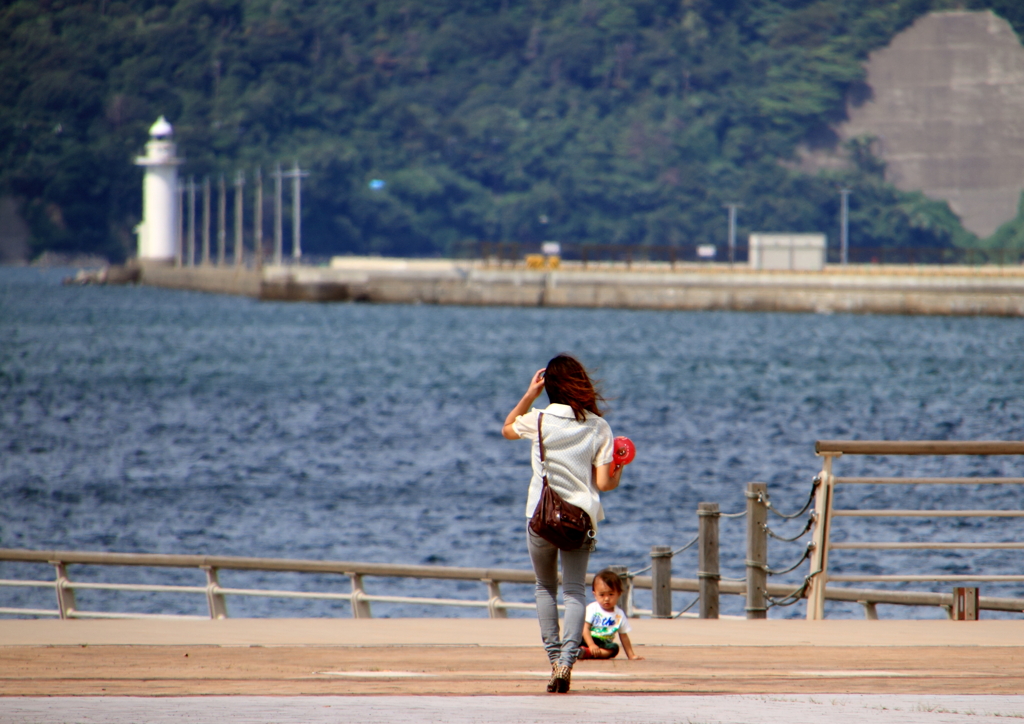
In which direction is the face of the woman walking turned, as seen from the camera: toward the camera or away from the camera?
away from the camera

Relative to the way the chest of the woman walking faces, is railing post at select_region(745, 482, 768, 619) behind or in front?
in front

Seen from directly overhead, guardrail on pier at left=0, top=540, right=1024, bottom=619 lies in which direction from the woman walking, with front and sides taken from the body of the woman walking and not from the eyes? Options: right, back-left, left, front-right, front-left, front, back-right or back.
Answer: front

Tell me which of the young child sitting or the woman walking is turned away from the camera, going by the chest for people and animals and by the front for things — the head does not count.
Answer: the woman walking

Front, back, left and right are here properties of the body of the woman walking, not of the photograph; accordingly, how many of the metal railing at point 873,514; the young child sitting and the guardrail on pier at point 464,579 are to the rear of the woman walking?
0

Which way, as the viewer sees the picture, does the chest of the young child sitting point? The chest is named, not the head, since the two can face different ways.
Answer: toward the camera

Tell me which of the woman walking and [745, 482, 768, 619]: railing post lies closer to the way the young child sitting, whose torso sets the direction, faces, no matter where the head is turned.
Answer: the woman walking

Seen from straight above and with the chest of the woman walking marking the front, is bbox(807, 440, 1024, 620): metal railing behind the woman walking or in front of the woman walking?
in front

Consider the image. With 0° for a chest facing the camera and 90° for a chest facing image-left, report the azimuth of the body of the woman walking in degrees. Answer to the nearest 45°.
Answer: approximately 180°

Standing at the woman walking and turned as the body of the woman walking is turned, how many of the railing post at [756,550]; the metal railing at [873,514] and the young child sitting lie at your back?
0

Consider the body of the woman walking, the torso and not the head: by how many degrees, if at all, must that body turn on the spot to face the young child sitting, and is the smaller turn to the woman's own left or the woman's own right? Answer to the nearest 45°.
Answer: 0° — they already face them

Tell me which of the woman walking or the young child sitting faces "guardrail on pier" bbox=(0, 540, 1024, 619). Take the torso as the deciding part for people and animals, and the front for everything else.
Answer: the woman walking

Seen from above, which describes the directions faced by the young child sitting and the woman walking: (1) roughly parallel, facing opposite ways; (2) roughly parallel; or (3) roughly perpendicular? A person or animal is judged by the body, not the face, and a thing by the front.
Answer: roughly parallel, facing opposite ways

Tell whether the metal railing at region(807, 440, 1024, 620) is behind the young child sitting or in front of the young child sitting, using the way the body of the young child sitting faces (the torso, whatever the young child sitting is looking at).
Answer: behind

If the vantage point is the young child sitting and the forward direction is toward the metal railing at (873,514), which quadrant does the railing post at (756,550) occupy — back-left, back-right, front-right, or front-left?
front-left

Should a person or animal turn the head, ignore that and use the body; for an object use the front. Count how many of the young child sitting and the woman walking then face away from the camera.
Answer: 1

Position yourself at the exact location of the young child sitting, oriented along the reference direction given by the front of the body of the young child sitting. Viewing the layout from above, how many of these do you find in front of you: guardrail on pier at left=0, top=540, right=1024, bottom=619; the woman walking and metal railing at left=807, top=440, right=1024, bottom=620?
1

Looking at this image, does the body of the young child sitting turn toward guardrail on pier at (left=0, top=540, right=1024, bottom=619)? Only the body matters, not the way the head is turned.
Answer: no
